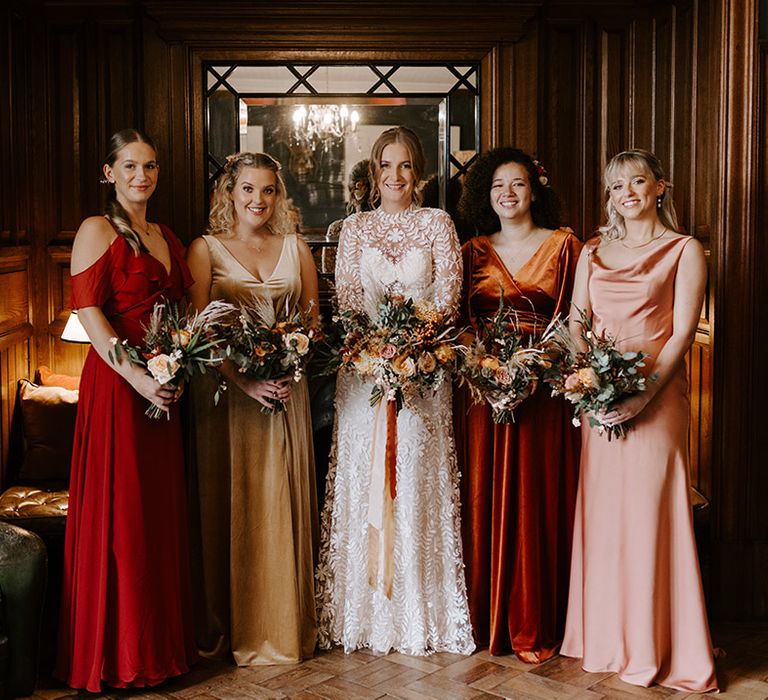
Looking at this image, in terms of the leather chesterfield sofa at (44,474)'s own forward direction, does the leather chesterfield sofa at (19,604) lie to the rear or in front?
in front

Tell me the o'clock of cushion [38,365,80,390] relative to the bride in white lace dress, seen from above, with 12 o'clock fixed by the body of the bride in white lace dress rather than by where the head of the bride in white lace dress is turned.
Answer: The cushion is roughly at 4 o'clock from the bride in white lace dress.

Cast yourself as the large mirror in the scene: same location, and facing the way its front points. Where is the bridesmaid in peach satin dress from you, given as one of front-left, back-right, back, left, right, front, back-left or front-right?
front-left

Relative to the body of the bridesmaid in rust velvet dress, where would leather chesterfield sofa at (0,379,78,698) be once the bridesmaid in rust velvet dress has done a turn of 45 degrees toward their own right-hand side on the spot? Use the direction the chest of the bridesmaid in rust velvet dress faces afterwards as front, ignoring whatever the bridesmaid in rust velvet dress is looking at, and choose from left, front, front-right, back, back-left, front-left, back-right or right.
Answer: front-right
